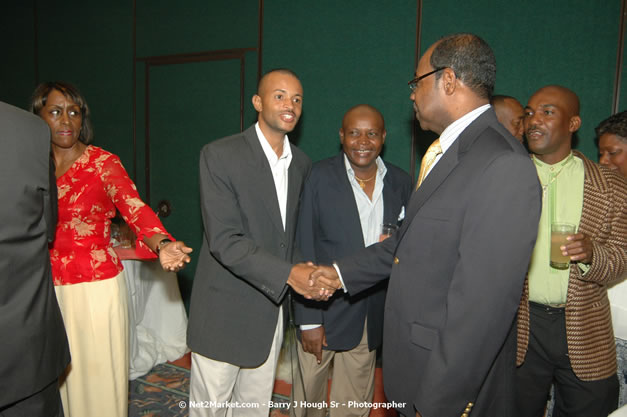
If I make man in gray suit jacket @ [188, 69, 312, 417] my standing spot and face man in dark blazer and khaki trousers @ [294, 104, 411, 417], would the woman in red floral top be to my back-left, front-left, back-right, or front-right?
back-left

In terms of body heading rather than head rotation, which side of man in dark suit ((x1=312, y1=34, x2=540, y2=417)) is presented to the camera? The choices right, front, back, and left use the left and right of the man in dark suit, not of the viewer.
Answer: left

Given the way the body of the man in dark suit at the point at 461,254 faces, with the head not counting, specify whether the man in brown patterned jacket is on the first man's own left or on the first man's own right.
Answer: on the first man's own right

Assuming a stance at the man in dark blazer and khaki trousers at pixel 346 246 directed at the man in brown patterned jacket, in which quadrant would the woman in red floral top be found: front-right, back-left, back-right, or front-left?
back-right

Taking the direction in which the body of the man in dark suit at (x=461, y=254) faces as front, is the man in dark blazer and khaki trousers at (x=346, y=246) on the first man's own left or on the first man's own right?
on the first man's own right
